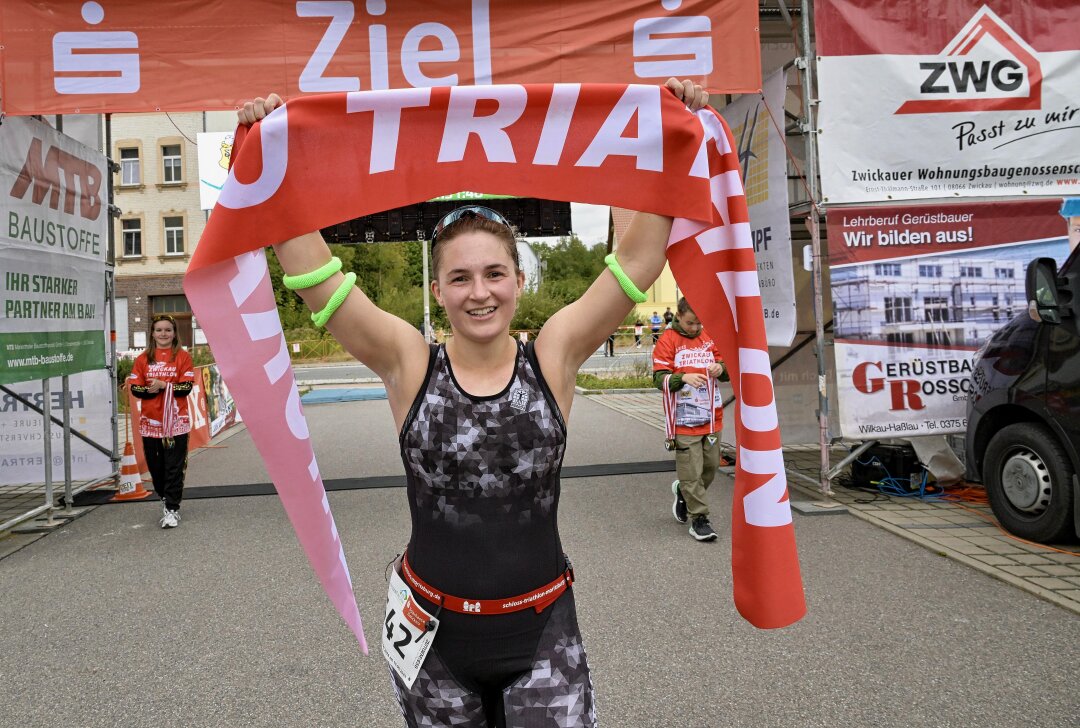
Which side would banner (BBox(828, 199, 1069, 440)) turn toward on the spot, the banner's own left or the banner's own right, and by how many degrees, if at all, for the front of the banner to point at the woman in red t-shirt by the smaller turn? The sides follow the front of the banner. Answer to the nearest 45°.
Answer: approximately 45° to the banner's own right

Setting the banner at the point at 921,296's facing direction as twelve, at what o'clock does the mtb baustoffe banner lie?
The mtb baustoffe banner is roughly at 2 o'clock from the banner.

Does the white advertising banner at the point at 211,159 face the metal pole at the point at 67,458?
yes

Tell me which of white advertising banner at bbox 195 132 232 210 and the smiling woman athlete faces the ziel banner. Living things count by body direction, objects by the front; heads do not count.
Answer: the white advertising banner

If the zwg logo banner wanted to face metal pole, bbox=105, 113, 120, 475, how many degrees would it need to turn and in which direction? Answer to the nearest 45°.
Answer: approximately 90° to its right

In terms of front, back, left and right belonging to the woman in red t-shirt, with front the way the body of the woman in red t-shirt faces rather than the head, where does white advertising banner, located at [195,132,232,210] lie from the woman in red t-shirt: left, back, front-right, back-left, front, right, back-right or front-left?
back

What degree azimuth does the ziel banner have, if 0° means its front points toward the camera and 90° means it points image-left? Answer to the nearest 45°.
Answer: approximately 0°
